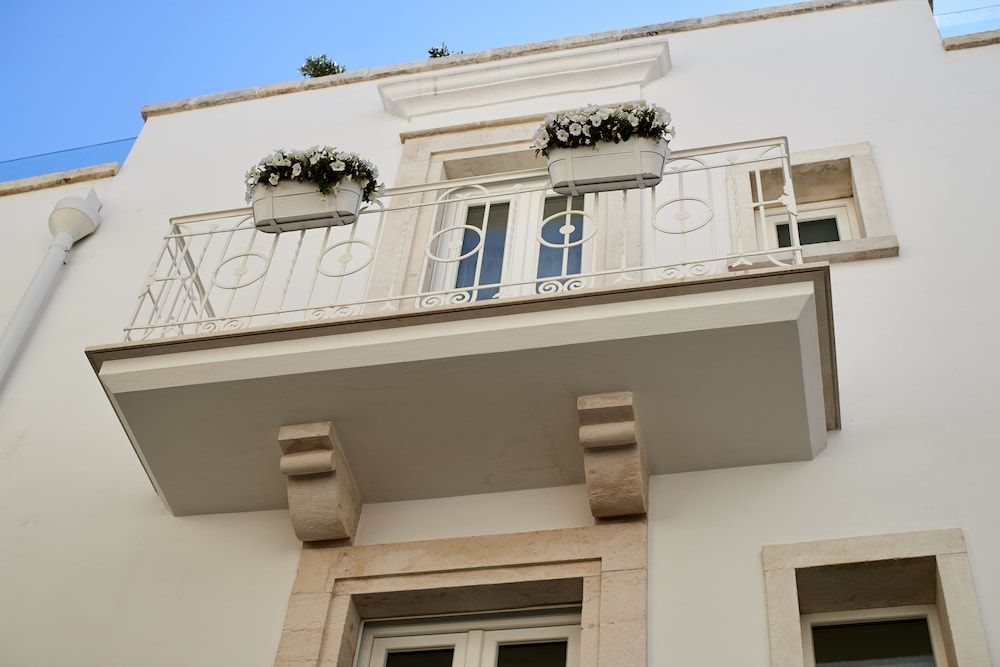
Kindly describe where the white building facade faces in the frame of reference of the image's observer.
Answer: facing the viewer
